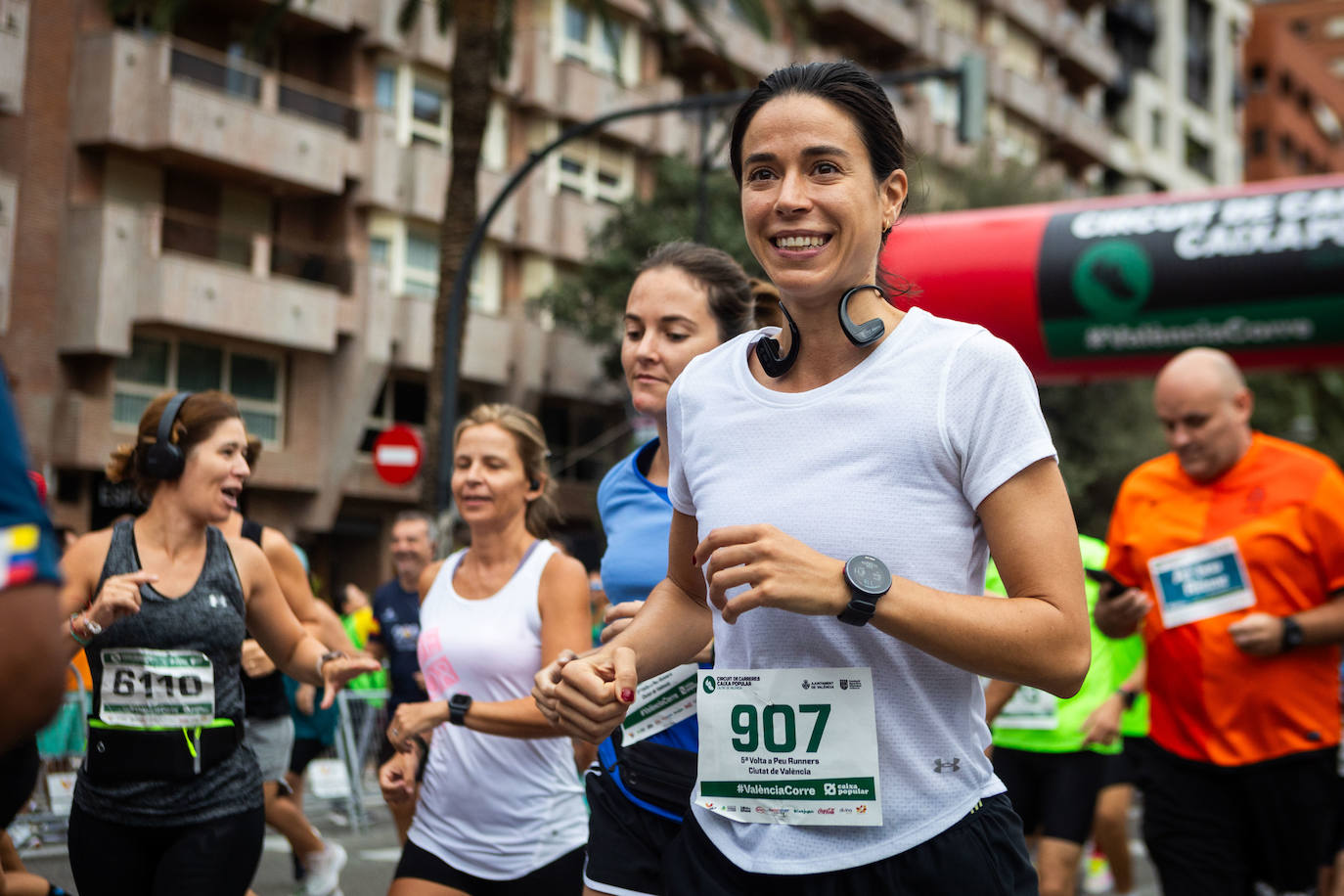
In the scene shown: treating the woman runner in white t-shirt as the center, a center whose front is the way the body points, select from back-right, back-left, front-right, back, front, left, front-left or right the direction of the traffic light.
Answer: back-right

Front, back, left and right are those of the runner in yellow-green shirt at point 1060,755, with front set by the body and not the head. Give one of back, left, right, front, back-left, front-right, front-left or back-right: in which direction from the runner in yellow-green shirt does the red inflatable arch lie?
back-right

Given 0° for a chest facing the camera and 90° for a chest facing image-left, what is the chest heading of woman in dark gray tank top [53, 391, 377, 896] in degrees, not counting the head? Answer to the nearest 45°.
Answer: approximately 0°

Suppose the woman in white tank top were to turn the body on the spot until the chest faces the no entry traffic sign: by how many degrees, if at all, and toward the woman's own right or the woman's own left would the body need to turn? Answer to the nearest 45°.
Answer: approximately 135° to the woman's own right

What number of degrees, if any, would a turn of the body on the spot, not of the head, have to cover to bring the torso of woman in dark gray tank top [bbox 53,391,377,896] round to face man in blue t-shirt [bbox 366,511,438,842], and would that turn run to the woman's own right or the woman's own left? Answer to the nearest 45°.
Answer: approximately 180°

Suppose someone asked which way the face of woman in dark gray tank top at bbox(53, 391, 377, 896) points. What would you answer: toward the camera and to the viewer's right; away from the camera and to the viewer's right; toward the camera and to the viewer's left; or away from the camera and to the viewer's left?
toward the camera and to the viewer's right

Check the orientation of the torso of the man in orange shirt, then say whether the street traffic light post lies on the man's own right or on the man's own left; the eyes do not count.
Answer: on the man's own right

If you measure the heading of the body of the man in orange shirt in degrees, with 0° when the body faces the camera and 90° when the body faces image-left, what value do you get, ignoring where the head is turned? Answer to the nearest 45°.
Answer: approximately 45°

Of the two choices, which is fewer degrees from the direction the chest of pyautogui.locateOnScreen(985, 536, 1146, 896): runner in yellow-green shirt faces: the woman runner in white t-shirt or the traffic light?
the woman runner in white t-shirt
